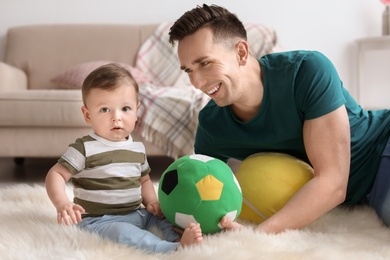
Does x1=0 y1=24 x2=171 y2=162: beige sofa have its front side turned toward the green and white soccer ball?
yes

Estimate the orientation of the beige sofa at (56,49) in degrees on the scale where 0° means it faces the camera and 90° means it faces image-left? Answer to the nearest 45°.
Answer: approximately 0°

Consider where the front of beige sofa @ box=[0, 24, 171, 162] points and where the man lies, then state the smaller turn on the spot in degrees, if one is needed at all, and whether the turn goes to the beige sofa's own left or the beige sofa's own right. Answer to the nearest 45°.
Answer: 0° — it already faces them

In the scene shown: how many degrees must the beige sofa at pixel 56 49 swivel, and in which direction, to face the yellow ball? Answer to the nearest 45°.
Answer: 0° — it already faces it
